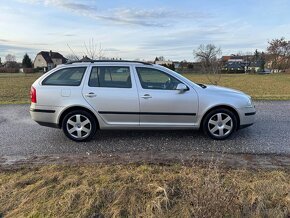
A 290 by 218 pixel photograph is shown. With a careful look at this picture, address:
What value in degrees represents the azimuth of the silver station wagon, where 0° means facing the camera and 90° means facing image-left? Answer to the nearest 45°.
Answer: approximately 270°
